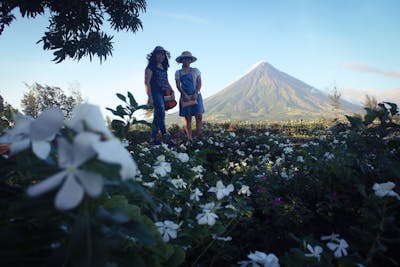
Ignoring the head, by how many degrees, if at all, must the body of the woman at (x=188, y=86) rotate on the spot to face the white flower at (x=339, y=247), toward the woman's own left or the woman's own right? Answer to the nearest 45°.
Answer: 0° — they already face it

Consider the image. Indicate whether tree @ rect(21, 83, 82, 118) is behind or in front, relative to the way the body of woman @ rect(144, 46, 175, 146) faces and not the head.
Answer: behind

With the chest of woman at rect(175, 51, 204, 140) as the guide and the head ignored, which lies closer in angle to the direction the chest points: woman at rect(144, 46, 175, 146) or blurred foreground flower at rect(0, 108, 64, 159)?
the blurred foreground flower

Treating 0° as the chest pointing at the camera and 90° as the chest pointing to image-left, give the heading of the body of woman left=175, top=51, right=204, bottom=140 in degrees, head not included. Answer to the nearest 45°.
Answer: approximately 0°

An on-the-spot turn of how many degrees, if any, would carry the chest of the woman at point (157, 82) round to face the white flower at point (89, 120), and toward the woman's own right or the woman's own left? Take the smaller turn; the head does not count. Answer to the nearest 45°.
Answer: approximately 45° to the woman's own right

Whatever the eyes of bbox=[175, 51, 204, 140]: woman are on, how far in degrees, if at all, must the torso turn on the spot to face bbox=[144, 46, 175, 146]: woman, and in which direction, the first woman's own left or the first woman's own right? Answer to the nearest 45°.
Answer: approximately 45° to the first woman's own right

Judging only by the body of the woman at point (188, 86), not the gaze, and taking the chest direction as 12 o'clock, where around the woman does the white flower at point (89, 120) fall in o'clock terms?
The white flower is roughly at 12 o'clock from the woman.

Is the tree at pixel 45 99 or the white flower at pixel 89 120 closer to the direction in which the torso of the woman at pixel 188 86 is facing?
the white flower

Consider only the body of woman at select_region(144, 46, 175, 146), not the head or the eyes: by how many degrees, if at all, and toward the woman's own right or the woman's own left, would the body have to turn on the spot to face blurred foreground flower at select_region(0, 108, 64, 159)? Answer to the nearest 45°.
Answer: approximately 45° to the woman's own right

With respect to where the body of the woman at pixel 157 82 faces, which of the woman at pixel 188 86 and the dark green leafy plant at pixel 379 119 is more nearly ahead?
the dark green leafy plant
